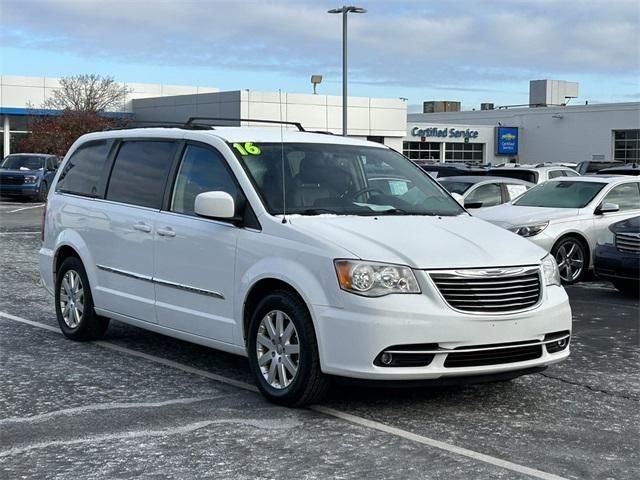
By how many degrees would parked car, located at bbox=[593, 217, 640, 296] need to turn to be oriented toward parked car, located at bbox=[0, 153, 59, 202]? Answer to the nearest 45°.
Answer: approximately 90° to its right

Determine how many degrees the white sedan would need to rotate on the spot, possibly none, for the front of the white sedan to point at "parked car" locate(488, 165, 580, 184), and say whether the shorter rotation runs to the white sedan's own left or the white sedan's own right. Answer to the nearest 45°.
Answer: approximately 135° to the white sedan's own right

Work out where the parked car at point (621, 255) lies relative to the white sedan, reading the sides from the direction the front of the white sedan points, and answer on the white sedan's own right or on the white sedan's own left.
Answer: on the white sedan's own left

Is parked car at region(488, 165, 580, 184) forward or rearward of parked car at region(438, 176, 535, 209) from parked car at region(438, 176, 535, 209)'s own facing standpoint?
rearward

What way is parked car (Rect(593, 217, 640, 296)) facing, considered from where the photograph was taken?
facing the viewer and to the left of the viewer

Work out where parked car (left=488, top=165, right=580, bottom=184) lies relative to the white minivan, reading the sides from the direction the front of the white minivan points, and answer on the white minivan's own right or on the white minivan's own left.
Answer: on the white minivan's own left

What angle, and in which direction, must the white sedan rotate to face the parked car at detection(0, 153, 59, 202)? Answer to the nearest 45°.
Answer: approximately 90° to its right

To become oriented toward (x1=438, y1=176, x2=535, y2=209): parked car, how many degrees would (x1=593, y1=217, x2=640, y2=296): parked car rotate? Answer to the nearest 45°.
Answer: approximately 90° to its right
